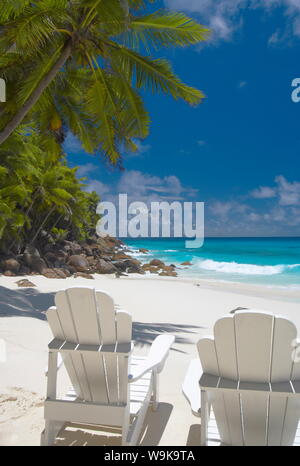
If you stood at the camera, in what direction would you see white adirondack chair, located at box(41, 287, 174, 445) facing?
facing away from the viewer and to the right of the viewer

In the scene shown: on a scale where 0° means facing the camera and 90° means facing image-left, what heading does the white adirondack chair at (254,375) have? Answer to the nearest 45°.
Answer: approximately 180°

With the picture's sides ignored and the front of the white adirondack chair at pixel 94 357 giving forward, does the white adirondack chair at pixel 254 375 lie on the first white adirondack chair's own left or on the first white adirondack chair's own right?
on the first white adirondack chair's own right

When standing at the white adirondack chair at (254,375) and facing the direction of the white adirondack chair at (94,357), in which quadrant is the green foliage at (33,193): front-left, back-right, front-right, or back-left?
front-right

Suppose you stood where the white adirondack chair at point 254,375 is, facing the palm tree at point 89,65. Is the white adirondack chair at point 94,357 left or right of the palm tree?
left

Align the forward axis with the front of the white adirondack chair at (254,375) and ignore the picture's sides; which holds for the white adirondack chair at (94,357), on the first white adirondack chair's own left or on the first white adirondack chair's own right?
on the first white adirondack chair's own left

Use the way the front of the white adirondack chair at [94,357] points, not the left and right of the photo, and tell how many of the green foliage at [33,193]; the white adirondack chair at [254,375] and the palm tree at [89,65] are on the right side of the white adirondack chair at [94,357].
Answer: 1

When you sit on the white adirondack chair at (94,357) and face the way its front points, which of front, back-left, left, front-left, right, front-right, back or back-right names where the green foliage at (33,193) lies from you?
front-left

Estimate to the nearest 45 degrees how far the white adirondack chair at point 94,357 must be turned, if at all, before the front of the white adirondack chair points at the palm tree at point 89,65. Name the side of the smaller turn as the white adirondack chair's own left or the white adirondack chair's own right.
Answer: approximately 45° to the white adirondack chair's own left

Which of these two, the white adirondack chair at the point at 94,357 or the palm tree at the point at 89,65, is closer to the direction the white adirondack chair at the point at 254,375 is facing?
the palm tree
